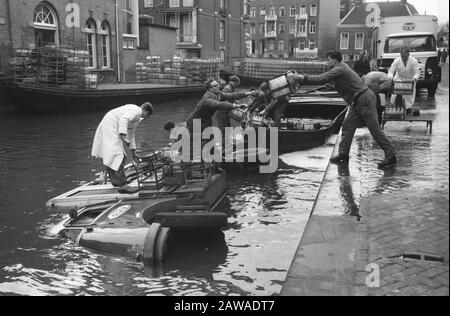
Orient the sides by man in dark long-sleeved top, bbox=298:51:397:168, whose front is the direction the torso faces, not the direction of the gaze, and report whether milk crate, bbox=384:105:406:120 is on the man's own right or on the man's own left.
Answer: on the man's own right

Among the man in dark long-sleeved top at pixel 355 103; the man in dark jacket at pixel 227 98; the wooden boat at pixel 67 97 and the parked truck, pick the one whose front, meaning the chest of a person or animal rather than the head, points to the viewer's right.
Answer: the man in dark jacket at pixel 227 98

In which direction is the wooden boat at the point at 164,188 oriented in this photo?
to the viewer's left

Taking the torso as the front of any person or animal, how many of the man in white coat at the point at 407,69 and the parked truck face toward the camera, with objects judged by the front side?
2

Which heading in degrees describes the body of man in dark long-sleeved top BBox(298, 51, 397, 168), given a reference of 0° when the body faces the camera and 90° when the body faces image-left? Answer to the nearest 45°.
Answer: approximately 90°

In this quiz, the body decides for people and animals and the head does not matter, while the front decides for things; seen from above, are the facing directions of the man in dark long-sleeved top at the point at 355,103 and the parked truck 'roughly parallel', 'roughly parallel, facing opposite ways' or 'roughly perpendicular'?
roughly perpendicular

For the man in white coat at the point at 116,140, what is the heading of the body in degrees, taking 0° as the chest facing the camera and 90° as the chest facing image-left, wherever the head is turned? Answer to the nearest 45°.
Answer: approximately 270°

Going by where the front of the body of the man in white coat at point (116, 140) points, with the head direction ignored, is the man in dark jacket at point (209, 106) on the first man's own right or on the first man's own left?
on the first man's own left

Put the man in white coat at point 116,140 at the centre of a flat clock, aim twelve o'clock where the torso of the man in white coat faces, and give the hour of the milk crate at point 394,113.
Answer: The milk crate is roughly at 11 o'clock from the man in white coat.

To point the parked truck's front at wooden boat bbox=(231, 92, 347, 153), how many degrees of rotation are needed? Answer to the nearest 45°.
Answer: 0° — it already faces it
